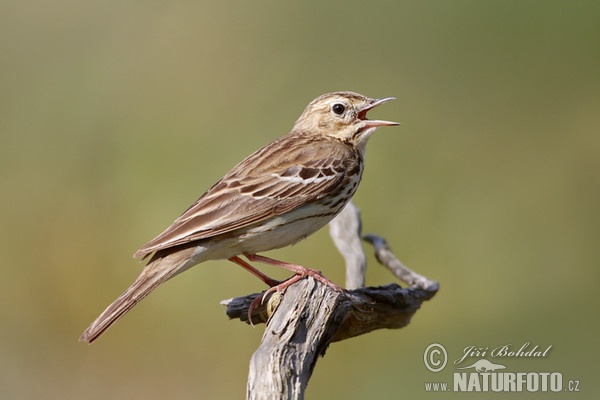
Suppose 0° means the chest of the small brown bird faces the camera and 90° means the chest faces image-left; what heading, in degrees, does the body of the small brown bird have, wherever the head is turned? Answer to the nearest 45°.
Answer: approximately 270°
